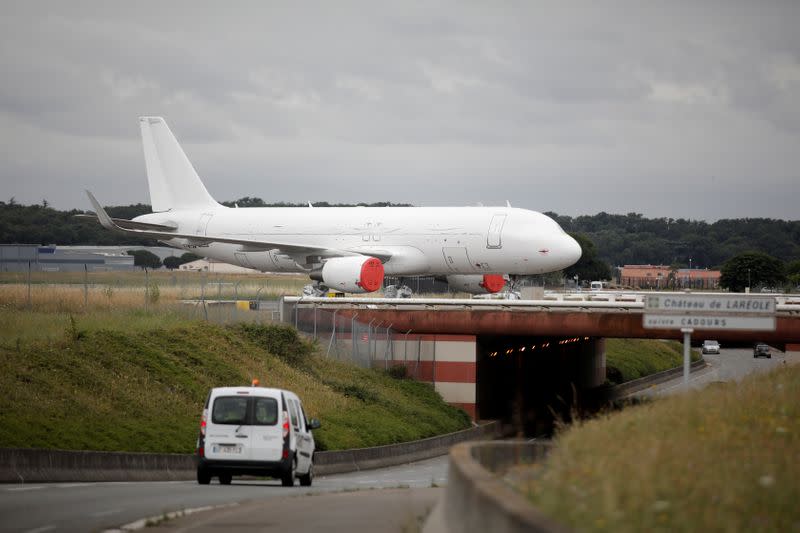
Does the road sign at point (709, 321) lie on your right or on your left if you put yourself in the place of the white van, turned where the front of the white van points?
on your right

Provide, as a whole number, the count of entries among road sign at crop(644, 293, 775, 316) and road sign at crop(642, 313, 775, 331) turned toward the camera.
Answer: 2

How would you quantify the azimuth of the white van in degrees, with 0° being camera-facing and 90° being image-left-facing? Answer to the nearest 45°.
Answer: approximately 180°

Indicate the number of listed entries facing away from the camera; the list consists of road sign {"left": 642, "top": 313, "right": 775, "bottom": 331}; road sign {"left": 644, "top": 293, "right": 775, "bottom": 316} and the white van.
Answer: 1

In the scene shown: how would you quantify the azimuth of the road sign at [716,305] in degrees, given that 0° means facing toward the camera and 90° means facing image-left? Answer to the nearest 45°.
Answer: approximately 0°

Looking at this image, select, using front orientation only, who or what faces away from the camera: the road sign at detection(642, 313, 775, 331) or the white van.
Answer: the white van

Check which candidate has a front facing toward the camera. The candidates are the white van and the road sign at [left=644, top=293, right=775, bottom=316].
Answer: the road sign

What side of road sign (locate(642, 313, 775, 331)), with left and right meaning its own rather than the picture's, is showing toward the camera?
front

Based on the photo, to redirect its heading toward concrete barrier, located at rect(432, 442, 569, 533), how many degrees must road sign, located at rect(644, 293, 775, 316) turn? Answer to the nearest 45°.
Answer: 0° — it already faces it

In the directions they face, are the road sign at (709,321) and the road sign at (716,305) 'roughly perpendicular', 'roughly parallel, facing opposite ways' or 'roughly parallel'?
roughly parallel

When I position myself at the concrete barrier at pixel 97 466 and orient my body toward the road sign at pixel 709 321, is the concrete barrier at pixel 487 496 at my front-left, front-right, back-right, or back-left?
front-right
